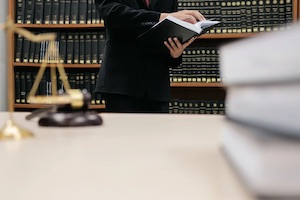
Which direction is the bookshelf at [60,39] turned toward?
toward the camera

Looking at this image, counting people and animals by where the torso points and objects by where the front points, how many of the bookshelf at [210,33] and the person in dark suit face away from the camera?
0

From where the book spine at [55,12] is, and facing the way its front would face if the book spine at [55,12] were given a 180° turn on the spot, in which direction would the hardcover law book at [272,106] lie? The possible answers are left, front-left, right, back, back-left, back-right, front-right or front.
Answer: back

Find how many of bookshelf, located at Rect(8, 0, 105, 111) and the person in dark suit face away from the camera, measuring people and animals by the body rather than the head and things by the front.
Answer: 0

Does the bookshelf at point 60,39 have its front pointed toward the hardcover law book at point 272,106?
yes

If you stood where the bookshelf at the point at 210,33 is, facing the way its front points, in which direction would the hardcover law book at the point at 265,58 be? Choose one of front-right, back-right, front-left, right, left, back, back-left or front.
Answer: front

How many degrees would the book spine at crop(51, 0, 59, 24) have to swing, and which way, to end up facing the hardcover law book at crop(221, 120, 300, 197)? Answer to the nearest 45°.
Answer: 0° — it already faces it

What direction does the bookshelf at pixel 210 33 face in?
toward the camera

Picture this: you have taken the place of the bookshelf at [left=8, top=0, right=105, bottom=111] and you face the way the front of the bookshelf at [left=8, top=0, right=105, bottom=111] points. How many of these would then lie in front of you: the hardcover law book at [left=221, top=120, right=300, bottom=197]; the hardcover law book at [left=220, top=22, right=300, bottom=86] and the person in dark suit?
3

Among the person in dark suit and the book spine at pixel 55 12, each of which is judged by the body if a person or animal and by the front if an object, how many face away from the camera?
0

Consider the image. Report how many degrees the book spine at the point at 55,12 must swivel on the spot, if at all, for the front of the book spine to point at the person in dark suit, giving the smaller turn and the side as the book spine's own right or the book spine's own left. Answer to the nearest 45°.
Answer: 0° — it already faces them
